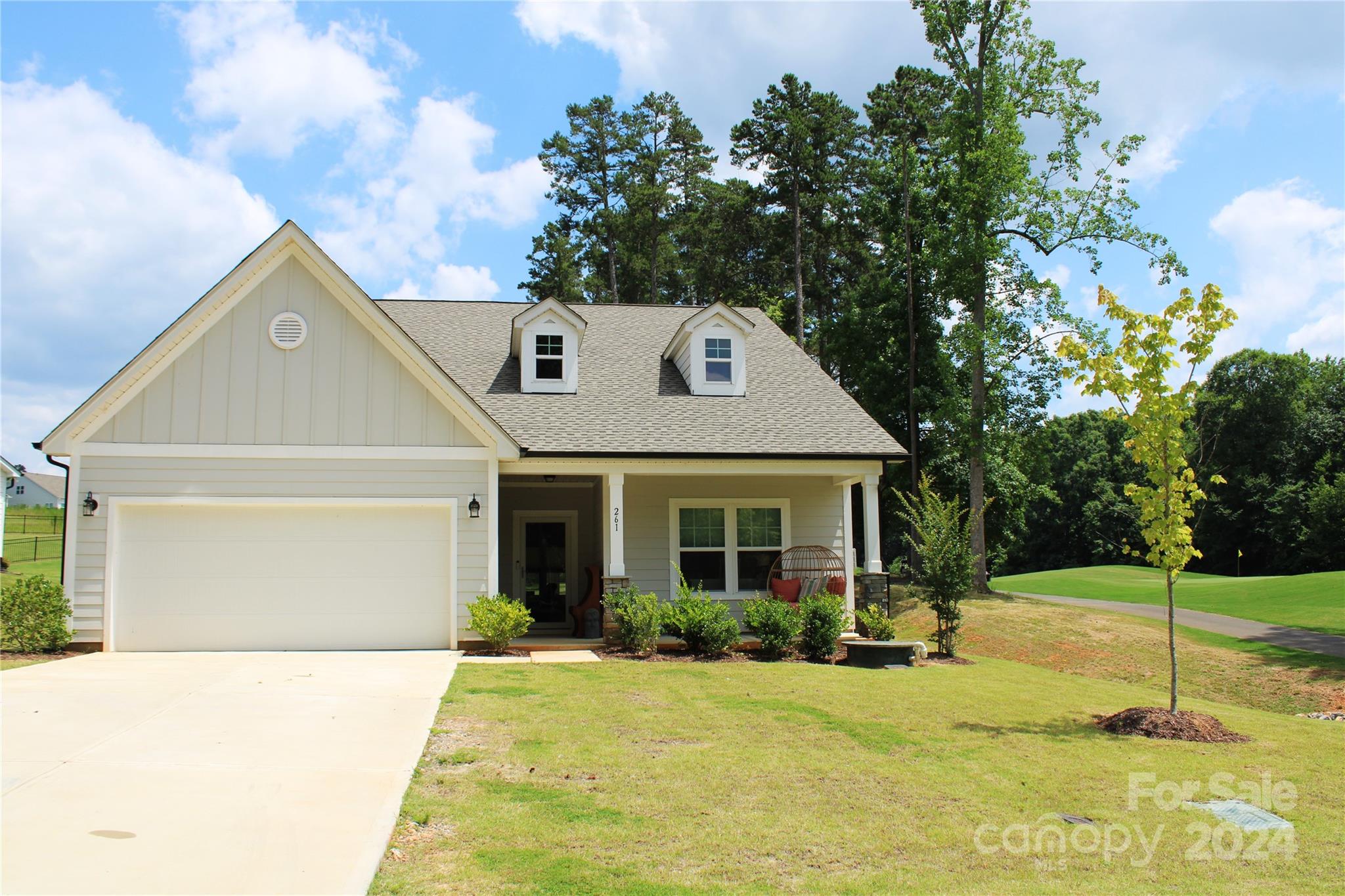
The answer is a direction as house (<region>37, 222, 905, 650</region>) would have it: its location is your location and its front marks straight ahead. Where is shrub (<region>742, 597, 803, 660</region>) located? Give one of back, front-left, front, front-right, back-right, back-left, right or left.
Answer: left

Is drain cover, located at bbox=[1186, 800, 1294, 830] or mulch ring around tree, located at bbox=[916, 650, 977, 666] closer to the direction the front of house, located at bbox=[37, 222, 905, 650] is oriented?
the drain cover

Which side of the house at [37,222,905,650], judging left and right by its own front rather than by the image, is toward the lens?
front

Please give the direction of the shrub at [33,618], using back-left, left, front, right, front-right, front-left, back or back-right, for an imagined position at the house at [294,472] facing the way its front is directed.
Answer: right

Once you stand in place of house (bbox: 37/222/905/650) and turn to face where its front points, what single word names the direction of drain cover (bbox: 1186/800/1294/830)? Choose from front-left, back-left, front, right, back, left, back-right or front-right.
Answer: front-left

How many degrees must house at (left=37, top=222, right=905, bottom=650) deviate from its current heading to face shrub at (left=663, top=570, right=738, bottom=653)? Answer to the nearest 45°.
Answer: approximately 90° to its left

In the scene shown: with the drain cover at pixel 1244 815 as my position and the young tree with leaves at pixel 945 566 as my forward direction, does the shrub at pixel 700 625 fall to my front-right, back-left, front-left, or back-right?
front-left

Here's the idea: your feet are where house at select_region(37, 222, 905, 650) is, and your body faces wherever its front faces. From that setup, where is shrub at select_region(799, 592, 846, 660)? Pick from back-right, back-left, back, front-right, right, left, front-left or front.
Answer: left

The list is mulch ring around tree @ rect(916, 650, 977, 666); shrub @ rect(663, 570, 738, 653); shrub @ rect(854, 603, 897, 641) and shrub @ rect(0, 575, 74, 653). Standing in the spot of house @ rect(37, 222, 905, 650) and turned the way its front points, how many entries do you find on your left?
3

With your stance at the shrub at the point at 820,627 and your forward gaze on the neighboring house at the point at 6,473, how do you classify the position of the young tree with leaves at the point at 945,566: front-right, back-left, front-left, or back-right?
back-right
